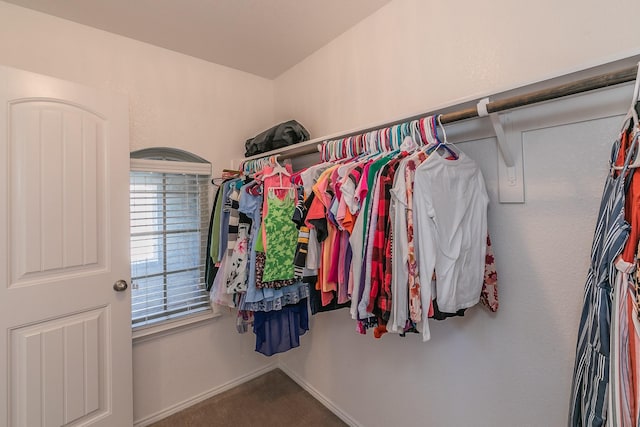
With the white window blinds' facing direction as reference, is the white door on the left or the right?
on its right

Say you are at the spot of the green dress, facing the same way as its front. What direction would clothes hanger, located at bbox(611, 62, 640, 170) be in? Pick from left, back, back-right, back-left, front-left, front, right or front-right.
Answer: front-left

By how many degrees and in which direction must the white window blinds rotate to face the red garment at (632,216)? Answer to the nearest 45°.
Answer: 0° — it already faces it

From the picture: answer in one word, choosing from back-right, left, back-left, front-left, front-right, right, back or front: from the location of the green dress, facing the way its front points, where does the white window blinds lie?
back-right

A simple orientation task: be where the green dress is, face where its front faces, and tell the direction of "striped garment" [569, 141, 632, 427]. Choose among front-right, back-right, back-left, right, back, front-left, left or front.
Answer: front-left

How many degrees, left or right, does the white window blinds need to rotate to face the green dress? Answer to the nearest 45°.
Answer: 0° — it already faces it

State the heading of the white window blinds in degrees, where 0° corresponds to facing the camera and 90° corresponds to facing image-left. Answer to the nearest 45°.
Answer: approximately 315°

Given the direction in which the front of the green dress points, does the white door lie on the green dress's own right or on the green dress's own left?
on the green dress's own right

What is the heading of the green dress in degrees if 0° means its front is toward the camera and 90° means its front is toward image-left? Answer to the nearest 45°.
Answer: approximately 0°

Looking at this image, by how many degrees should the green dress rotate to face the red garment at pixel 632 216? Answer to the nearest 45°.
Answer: approximately 45° to its left
